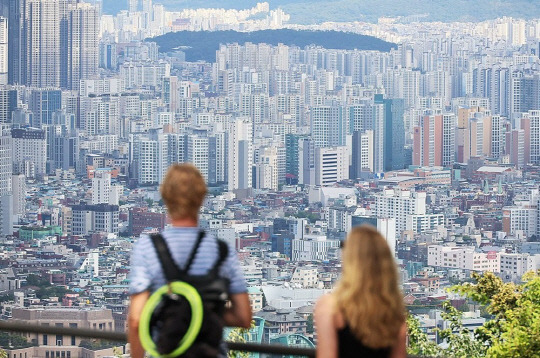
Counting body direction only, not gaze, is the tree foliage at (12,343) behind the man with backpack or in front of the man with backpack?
in front

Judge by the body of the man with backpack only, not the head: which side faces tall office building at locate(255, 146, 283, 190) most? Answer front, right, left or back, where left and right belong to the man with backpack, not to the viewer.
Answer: front

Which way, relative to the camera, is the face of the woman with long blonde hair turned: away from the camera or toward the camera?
away from the camera

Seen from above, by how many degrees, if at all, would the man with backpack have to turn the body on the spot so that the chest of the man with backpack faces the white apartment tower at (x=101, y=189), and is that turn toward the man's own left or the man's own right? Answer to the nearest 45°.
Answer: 0° — they already face it

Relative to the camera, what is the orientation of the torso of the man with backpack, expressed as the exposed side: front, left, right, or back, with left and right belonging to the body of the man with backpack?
back

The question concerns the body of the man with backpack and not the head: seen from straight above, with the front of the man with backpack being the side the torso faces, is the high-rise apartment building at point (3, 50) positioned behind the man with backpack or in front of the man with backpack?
in front

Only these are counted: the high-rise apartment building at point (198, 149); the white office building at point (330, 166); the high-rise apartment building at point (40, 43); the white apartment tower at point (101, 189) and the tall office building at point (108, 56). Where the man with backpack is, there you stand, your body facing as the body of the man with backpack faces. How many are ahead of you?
5

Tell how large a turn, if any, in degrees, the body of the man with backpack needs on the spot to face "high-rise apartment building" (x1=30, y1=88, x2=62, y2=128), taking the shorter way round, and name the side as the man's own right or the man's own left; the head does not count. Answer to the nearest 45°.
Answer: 0° — they already face it

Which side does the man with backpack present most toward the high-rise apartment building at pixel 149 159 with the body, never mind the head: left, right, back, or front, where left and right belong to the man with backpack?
front

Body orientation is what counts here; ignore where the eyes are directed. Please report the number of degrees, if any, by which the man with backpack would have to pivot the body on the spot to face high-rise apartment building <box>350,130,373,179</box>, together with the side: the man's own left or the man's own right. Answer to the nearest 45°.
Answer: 0° — they already face it

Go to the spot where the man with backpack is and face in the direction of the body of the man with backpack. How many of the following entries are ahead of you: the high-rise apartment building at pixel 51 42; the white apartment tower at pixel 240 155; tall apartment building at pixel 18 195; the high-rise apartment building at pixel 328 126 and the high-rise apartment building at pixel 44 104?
5

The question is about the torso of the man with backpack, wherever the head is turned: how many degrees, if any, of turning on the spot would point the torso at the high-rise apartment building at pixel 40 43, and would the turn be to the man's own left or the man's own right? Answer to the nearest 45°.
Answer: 0° — they already face it

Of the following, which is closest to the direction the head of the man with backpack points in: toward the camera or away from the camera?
away from the camera

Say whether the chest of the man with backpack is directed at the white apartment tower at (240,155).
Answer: yes
